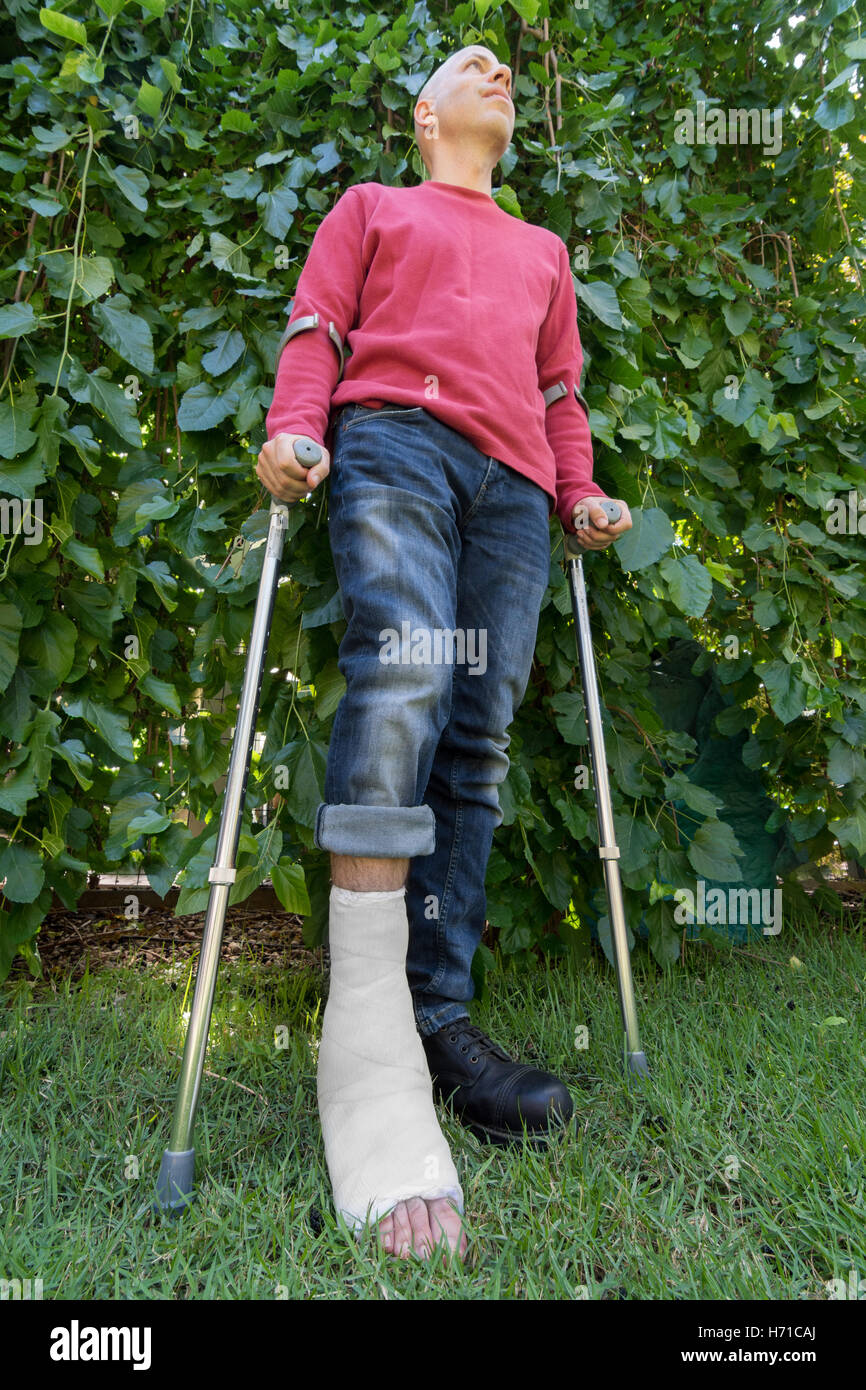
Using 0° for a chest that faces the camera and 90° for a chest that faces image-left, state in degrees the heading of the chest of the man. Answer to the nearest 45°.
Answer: approximately 315°

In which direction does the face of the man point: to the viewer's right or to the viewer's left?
to the viewer's right
